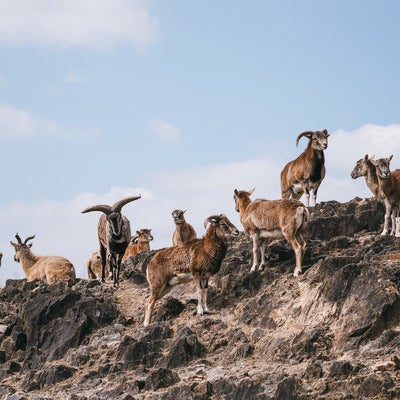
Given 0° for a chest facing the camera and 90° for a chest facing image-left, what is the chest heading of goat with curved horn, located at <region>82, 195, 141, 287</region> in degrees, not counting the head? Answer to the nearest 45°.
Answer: approximately 0°

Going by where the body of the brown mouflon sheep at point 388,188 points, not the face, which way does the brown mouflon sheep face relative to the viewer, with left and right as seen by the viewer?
facing the viewer and to the left of the viewer

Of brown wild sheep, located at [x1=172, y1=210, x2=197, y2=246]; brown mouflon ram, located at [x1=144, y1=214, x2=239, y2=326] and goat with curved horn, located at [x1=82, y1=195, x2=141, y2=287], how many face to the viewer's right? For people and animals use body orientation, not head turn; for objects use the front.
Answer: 1

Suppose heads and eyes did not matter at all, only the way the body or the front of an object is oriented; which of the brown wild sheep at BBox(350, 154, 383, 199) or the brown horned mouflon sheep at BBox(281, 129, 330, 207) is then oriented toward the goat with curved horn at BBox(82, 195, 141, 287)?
the brown wild sheep

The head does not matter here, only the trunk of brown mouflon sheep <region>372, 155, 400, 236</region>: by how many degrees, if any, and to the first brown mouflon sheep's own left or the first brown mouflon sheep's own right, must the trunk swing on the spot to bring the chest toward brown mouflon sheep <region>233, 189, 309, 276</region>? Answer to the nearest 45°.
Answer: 0° — it already faces it

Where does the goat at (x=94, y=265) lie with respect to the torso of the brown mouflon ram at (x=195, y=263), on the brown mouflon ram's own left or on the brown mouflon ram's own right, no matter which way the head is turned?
on the brown mouflon ram's own left

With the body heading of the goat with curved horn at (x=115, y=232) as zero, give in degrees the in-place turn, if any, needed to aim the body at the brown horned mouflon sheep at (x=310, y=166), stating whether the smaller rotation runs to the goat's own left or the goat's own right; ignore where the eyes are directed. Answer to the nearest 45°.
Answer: approximately 90° to the goat's own left

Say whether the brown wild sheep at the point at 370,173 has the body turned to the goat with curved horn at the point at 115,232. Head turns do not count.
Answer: yes

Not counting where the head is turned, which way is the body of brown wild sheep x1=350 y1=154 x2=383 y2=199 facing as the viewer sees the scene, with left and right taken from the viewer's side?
facing to the left of the viewer

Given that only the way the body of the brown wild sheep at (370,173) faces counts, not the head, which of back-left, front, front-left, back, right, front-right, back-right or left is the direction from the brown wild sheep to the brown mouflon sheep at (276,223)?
front-left

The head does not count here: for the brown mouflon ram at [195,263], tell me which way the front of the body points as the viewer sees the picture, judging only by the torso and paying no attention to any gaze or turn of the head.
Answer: to the viewer's right

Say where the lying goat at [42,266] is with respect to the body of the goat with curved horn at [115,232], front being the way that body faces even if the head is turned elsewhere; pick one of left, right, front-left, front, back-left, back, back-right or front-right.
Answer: back-right

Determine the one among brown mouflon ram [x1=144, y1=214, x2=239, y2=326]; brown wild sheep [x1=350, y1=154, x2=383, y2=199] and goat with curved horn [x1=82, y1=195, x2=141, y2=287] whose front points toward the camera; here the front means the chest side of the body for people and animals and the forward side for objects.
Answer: the goat with curved horn

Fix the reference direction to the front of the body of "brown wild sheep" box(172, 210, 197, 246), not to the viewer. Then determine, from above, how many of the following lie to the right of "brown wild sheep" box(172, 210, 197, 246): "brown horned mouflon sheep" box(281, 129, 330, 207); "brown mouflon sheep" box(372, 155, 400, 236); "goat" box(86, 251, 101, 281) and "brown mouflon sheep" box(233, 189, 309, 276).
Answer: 1

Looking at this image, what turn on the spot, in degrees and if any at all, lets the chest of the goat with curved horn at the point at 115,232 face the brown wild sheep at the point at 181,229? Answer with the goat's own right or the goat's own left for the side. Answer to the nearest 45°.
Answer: approximately 90° to the goat's own left

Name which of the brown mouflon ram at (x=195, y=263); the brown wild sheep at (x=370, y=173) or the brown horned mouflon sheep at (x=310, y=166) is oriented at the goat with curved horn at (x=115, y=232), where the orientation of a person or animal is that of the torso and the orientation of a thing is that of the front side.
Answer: the brown wild sheep

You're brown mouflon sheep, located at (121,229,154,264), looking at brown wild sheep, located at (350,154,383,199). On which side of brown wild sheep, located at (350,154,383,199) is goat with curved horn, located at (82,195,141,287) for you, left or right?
right
